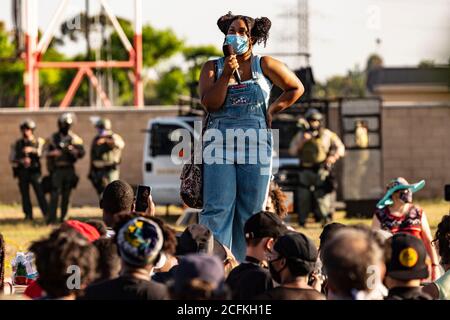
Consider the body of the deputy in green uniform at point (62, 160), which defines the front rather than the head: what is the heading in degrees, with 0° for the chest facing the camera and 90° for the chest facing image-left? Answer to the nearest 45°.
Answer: approximately 0°

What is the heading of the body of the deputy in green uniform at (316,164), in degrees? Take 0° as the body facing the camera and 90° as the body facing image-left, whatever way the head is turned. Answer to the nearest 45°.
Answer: approximately 0°

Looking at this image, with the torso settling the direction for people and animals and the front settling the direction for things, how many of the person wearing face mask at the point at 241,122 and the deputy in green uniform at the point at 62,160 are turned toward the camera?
2

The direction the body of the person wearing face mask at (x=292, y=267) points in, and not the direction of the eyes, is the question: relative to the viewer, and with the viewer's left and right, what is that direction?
facing away from the viewer and to the left of the viewer

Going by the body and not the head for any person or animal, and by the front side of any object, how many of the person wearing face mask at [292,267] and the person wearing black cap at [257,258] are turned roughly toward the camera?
0

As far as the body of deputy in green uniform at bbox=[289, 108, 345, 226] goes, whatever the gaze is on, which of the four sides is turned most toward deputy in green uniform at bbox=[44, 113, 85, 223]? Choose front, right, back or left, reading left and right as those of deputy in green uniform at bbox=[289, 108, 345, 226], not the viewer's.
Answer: right
